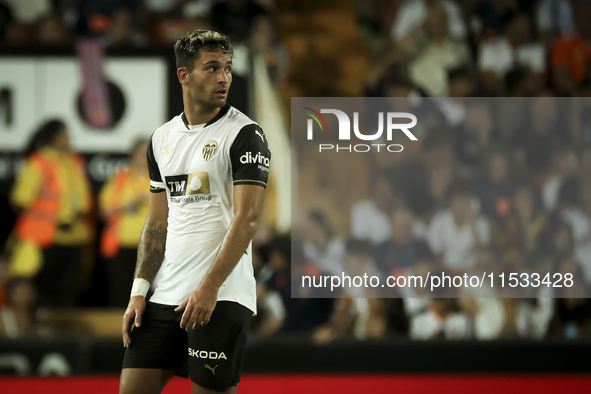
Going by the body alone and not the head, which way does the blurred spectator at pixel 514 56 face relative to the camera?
toward the camera

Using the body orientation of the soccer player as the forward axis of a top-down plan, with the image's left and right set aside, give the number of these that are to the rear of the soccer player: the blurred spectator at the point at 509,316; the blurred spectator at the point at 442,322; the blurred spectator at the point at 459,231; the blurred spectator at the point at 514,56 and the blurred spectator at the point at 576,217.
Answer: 5

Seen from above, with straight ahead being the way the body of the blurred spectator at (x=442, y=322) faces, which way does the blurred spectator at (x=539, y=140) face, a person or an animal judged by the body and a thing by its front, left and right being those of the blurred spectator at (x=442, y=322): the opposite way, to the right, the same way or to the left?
the same way

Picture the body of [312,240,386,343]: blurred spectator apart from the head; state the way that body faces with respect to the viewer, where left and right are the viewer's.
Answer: facing the viewer

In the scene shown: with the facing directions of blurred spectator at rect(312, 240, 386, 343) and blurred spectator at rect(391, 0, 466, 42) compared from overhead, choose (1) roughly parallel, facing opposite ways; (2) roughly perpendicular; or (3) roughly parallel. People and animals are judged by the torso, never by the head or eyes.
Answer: roughly parallel

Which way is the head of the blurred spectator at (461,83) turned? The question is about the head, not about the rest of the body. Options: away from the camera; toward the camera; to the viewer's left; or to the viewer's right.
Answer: toward the camera

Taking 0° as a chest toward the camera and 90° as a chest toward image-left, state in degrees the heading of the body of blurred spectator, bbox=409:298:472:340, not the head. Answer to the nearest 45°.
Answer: approximately 0°

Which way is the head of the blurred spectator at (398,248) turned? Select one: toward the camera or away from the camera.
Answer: toward the camera

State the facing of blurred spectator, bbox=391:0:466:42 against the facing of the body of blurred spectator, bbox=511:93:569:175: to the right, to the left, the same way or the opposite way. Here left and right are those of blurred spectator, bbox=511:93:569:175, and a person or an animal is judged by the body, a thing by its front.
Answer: the same way

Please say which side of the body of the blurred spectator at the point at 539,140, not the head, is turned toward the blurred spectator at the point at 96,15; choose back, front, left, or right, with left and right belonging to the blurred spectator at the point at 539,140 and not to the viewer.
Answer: right

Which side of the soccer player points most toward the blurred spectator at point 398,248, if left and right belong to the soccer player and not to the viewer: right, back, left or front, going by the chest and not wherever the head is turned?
back

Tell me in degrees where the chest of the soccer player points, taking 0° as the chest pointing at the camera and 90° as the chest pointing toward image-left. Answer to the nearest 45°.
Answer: approximately 45°

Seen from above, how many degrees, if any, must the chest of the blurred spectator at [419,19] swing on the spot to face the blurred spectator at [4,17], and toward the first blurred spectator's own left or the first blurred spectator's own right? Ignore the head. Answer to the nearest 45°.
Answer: approximately 90° to the first blurred spectator's own right

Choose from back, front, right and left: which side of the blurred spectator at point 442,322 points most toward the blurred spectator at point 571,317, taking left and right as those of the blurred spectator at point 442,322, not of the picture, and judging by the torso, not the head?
left

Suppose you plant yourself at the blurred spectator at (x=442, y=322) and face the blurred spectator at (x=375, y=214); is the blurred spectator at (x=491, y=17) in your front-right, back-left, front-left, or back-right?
front-right

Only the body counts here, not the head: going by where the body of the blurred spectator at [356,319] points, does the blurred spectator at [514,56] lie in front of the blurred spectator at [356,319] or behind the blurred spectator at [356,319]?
behind

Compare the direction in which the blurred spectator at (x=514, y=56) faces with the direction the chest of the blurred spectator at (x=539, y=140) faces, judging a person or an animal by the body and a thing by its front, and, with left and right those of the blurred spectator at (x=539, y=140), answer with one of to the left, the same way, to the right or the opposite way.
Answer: the same way
